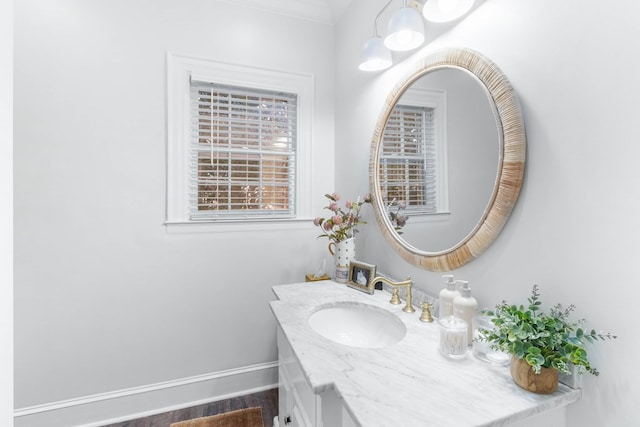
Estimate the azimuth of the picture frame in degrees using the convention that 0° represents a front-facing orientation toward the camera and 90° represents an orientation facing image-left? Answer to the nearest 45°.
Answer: approximately 45°

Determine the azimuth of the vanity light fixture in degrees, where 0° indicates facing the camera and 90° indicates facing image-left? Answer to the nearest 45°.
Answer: approximately 45°

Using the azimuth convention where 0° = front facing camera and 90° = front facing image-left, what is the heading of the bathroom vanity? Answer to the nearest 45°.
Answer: approximately 45°

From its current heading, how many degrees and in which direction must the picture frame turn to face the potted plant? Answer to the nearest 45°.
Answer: approximately 90° to its left
